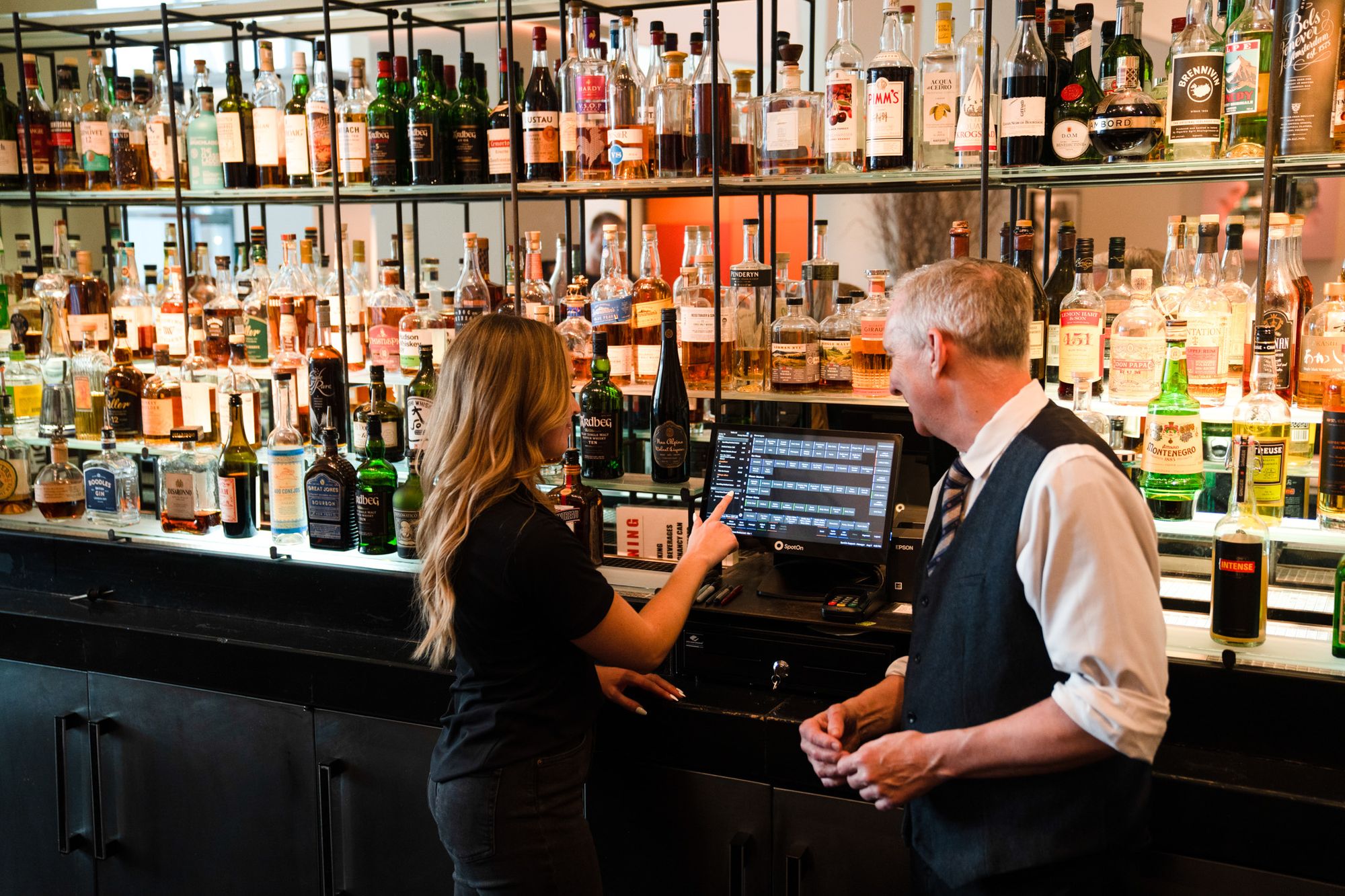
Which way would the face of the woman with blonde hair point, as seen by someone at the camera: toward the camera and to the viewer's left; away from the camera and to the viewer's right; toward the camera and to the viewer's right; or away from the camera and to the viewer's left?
away from the camera and to the viewer's right

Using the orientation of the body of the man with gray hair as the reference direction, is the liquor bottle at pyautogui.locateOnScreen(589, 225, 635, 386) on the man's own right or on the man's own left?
on the man's own right

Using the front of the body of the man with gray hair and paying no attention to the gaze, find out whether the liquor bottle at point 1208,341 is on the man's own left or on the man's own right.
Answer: on the man's own right

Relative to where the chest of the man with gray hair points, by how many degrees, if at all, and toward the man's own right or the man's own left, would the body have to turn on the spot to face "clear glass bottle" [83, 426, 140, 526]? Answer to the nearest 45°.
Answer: approximately 45° to the man's own right

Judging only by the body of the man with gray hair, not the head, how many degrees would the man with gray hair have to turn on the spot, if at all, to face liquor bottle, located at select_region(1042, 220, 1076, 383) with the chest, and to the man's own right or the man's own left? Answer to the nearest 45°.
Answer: approximately 90° to the man's own right

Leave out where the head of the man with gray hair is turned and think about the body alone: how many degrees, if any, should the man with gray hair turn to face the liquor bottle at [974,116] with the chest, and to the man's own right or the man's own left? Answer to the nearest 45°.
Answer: approximately 90° to the man's own right

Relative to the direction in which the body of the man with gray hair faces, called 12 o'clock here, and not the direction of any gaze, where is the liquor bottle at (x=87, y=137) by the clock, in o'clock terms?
The liquor bottle is roughly at 1 o'clock from the man with gray hair.

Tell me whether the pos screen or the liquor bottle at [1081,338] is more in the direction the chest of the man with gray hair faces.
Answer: the pos screen

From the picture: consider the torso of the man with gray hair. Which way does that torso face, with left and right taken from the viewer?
facing to the left of the viewer
